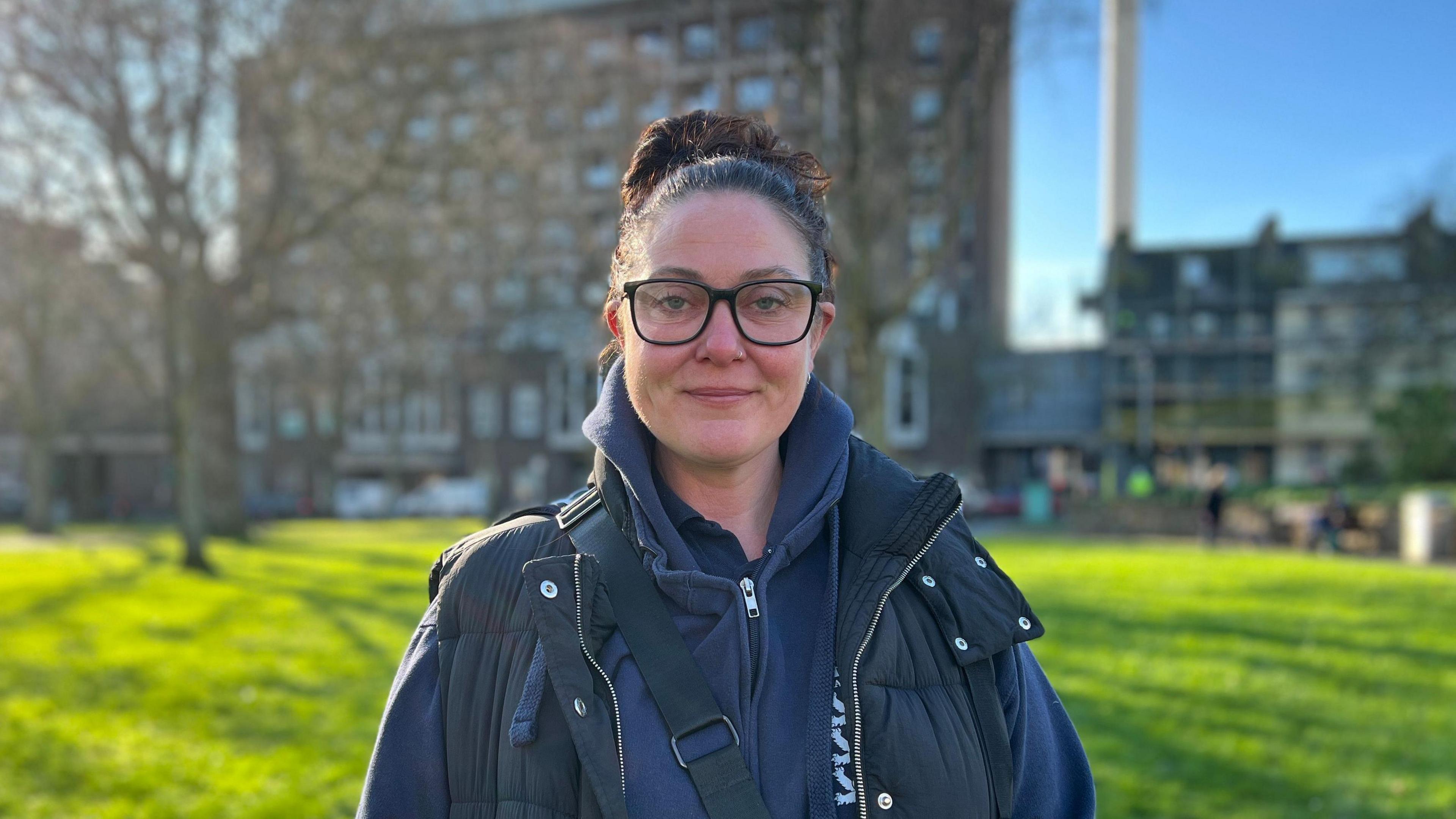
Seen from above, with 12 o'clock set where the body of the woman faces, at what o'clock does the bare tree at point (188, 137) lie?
The bare tree is roughly at 5 o'clock from the woman.

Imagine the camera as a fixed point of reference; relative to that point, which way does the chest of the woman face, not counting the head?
toward the camera

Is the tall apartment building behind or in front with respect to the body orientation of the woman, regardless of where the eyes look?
behind
